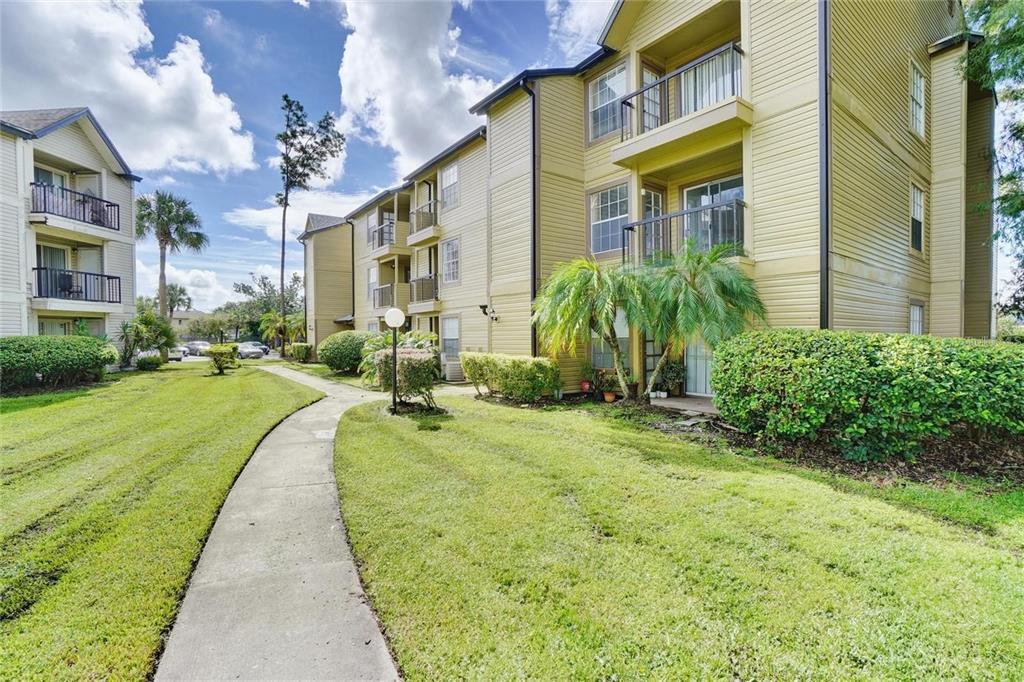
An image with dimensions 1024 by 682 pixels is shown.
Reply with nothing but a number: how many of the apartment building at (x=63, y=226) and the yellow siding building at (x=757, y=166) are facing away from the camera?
0

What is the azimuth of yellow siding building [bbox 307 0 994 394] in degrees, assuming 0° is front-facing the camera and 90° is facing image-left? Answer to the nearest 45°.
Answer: approximately 45°

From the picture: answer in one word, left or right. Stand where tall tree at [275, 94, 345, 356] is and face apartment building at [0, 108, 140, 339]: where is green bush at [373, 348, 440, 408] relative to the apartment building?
left

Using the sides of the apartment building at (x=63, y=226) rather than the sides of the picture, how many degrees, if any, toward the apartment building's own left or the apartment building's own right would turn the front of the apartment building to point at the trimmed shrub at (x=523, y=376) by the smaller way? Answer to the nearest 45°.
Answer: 0° — it already faces it

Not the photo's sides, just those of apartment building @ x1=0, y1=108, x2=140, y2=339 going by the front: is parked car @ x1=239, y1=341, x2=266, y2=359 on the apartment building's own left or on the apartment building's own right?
on the apartment building's own left

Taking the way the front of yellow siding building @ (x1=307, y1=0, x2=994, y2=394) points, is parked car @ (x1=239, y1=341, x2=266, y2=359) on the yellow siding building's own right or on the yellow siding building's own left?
on the yellow siding building's own right

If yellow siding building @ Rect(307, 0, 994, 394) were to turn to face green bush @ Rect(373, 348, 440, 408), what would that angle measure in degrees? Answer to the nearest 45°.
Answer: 0° — it already faces it

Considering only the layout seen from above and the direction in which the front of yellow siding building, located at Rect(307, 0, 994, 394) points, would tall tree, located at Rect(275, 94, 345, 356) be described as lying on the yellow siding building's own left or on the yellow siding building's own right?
on the yellow siding building's own right

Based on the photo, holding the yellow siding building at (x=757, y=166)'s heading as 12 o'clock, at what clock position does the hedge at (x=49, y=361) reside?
The hedge is roughly at 1 o'clock from the yellow siding building.

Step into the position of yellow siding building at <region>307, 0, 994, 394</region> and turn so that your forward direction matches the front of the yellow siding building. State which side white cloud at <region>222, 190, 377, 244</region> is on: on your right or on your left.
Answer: on your right

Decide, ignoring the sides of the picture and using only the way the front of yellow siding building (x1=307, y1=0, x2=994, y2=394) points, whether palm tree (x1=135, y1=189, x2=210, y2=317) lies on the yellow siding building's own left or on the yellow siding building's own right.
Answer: on the yellow siding building's own right

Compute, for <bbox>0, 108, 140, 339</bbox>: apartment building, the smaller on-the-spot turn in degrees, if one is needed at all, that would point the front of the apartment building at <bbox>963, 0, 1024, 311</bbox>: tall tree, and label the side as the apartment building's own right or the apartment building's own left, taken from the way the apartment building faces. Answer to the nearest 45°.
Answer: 0° — it already faces it
